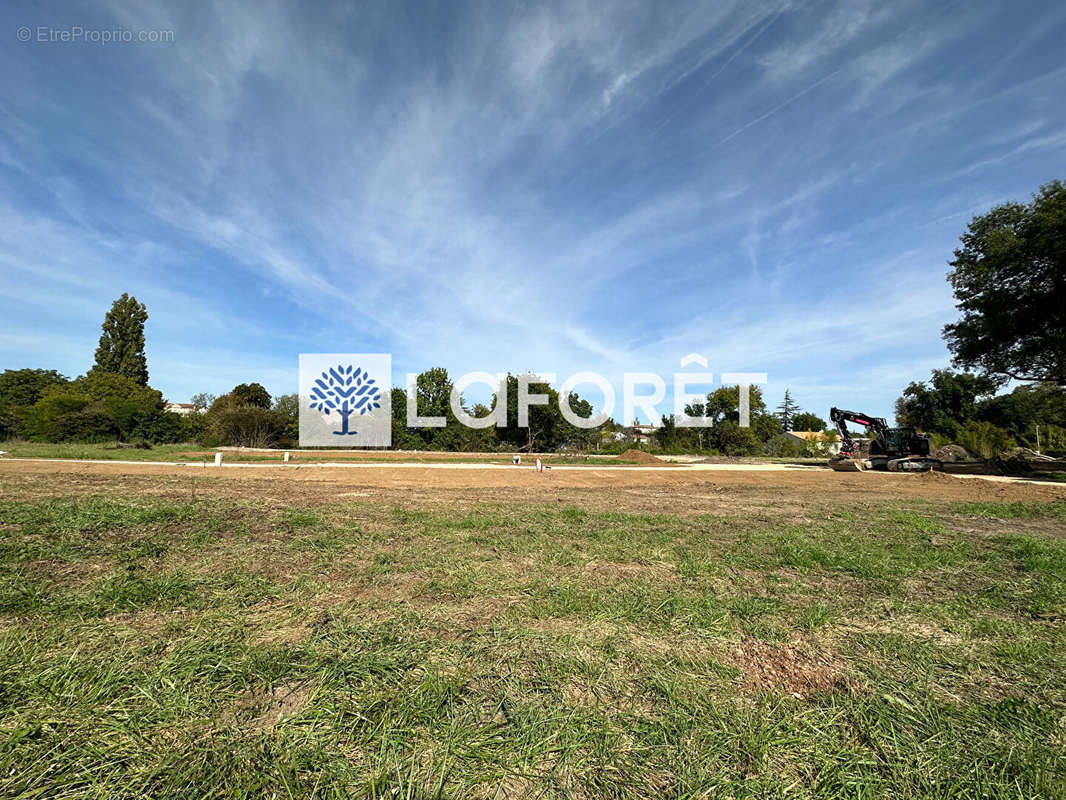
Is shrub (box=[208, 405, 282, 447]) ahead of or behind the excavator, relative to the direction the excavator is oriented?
ahead

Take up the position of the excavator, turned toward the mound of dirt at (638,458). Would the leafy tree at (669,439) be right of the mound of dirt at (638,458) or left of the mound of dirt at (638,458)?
right

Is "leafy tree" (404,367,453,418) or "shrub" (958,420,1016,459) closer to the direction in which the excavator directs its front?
the leafy tree

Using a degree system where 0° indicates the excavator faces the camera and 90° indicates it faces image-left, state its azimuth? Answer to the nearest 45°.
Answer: approximately 90°

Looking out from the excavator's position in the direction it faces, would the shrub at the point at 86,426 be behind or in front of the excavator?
in front

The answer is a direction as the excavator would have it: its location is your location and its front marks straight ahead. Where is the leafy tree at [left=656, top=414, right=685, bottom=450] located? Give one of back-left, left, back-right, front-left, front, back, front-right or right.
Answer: front-right

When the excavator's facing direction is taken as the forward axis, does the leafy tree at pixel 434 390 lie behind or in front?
in front

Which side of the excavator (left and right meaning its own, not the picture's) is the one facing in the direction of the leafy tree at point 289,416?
front
